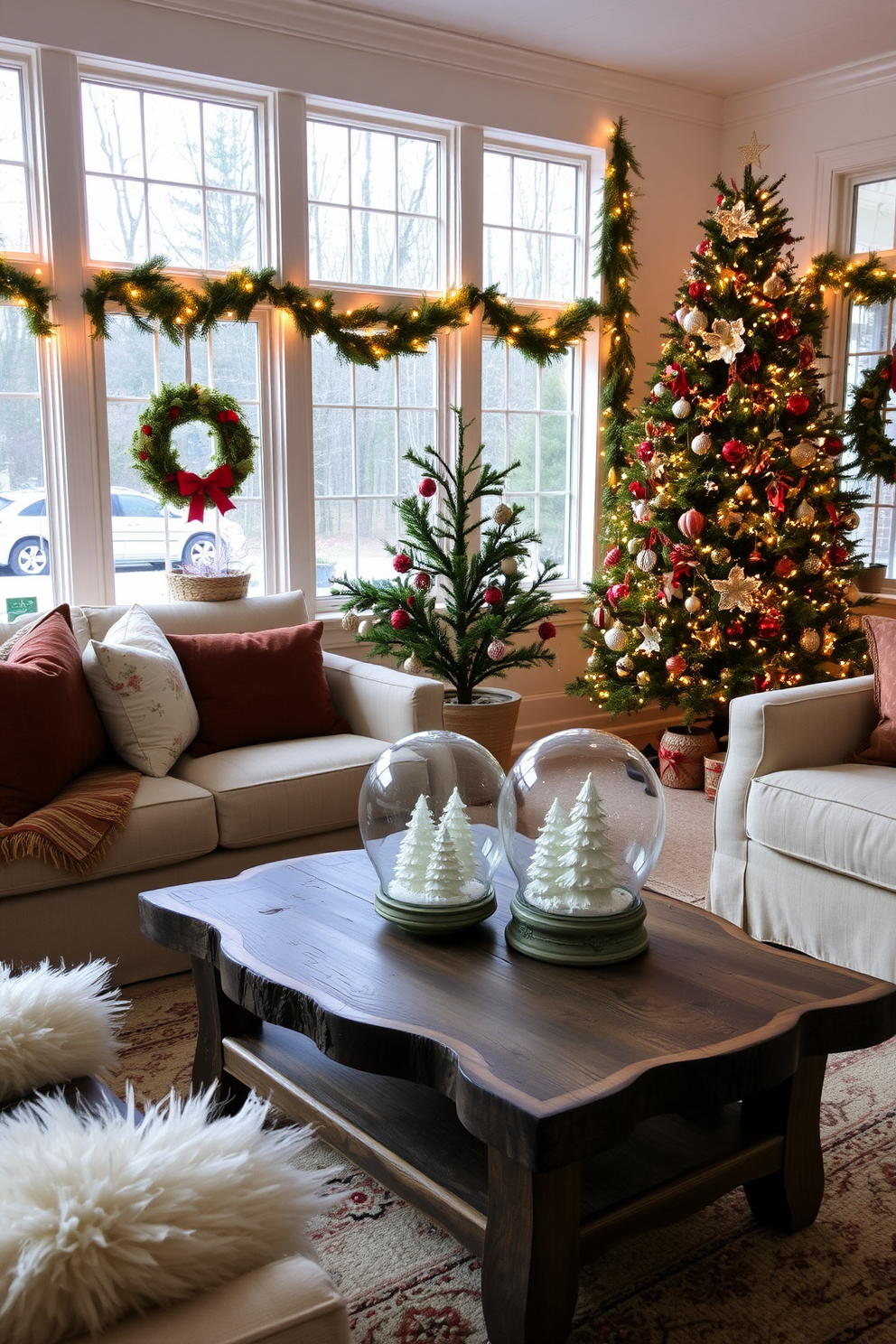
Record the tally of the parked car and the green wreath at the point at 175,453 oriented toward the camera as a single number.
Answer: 1

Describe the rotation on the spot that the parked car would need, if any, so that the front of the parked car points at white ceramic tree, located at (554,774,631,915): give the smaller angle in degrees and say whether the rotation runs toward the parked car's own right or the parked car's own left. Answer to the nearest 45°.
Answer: approximately 90° to the parked car's own right

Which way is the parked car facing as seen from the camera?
to the viewer's right

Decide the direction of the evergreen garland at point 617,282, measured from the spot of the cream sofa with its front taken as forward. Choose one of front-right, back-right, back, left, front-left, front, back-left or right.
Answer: left

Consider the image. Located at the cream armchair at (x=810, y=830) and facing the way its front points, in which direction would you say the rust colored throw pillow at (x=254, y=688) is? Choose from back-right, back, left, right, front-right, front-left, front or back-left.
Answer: front-right

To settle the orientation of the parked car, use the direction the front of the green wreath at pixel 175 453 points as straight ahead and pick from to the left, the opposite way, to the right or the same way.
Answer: to the left

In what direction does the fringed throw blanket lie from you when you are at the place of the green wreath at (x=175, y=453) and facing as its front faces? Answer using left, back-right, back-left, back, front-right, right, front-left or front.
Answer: front

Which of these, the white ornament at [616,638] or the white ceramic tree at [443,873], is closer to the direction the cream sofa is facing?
the white ceramic tree

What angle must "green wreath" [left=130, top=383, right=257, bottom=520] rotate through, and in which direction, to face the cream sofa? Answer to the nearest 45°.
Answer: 0° — it already faces it

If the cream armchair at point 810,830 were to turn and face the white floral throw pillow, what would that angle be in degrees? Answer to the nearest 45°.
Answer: approximately 45° to its right

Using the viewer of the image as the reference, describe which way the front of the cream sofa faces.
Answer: facing the viewer and to the right of the viewer

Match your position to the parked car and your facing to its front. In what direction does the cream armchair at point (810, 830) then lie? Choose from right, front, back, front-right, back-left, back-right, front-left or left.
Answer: front-right

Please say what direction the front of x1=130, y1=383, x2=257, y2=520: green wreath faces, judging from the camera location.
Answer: facing the viewer
